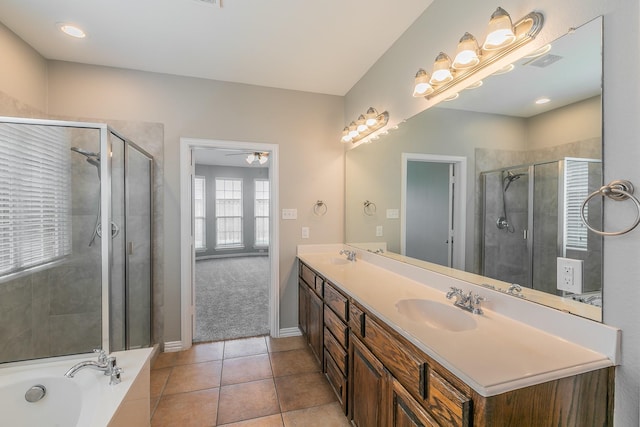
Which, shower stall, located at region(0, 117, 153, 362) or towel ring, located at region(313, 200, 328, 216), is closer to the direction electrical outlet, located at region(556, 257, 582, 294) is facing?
the shower stall

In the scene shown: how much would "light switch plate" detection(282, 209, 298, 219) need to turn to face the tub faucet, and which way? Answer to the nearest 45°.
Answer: approximately 45° to its right

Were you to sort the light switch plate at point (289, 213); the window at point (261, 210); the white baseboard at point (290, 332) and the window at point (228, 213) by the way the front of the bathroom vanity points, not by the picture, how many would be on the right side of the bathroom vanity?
4

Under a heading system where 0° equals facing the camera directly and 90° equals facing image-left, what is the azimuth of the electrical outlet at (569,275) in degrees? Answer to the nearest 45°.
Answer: approximately 45°

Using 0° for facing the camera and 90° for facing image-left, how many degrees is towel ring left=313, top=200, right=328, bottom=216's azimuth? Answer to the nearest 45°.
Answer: approximately 0°

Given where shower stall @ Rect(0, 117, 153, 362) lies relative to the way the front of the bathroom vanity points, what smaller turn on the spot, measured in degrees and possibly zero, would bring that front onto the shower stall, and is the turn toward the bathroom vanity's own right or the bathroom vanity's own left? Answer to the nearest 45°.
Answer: approximately 45° to the bathroom vanity's own right

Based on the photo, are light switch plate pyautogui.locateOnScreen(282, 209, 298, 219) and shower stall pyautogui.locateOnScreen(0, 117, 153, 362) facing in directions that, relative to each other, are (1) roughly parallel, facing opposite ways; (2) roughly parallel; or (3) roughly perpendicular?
roughly perpendicular

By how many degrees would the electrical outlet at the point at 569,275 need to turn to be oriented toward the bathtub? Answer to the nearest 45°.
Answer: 0° — it already faces it

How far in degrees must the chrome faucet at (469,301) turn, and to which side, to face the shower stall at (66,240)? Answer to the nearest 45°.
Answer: approximately 45° to its right

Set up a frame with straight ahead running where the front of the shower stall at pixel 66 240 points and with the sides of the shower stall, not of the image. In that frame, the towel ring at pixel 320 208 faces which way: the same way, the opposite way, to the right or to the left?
to the right

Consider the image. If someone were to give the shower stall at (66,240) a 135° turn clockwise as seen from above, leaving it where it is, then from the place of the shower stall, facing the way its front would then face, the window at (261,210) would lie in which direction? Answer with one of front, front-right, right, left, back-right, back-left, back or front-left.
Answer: back-right

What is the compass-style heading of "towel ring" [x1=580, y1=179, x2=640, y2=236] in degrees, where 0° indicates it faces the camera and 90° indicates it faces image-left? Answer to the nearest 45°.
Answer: approximately 45°

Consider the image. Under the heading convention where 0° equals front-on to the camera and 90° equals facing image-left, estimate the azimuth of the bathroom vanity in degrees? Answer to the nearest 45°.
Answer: approximately 45°
